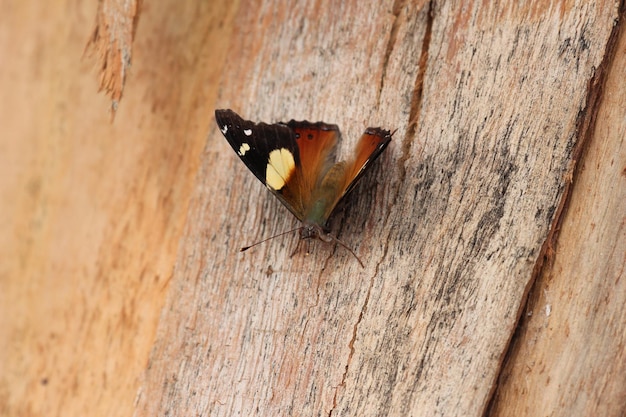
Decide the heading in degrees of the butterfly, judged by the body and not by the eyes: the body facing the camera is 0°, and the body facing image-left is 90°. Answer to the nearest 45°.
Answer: approximately 0°
